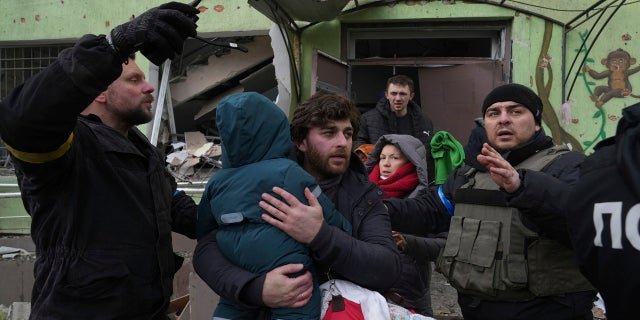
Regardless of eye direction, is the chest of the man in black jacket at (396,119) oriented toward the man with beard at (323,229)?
yes

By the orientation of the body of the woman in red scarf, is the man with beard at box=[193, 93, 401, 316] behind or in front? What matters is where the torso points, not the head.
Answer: in front

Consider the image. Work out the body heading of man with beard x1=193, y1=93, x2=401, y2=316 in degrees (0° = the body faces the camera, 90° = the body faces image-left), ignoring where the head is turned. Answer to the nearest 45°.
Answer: approximately 0°

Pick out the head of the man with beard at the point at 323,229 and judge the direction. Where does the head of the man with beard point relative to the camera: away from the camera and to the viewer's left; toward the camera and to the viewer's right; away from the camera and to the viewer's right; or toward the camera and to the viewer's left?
toward the camera and to the viewer's right

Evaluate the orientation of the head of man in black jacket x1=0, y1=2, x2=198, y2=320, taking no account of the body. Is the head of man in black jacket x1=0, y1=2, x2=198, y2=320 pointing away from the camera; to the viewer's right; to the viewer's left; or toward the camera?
to the viewer's right

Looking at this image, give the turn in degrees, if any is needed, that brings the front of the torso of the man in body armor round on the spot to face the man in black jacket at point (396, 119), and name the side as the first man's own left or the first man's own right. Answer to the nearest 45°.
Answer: approximately 135° to the first man's own right

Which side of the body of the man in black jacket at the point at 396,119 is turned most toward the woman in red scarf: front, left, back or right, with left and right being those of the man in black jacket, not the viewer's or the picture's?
front

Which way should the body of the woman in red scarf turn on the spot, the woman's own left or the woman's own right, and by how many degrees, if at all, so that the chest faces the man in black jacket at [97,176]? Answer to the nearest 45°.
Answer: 0° — they already face them

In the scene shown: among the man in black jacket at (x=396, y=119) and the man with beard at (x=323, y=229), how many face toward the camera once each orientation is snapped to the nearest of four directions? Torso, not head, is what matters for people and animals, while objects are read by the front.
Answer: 2

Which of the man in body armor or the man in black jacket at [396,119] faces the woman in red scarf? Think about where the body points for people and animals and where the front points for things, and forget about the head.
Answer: the man in black jacket

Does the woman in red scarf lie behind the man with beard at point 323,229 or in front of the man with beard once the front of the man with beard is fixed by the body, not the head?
behind
